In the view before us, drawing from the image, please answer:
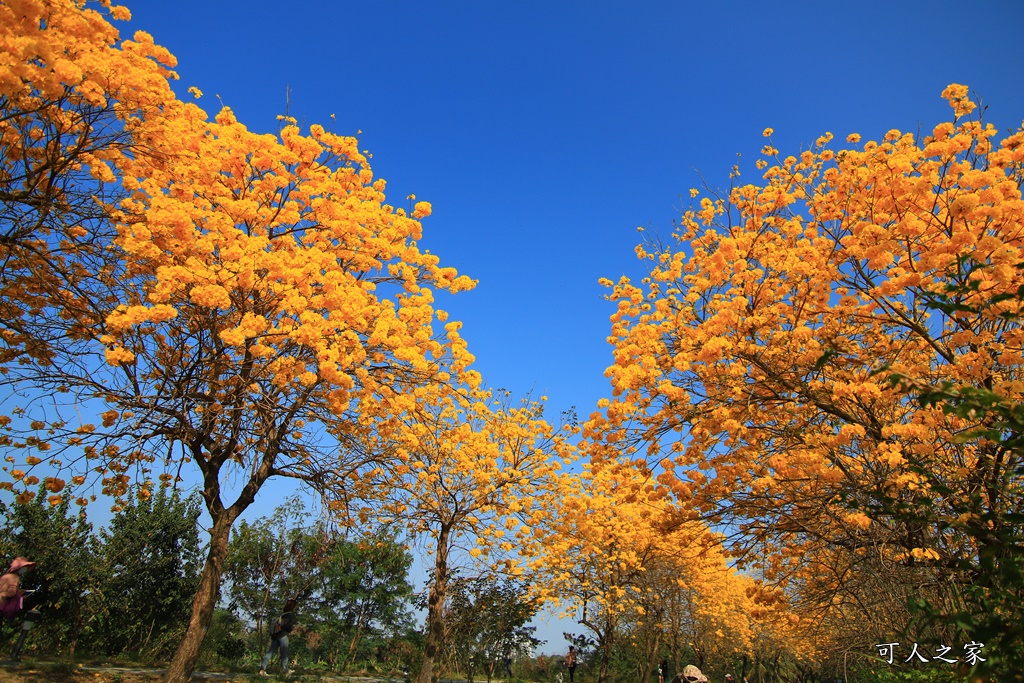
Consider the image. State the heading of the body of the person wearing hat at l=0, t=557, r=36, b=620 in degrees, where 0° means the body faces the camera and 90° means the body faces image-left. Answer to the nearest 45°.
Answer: approximately 270°

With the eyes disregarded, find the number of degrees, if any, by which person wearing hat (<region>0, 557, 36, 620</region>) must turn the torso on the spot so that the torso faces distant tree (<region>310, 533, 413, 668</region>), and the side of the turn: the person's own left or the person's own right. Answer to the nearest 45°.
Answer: approximately 45° to the person's own left

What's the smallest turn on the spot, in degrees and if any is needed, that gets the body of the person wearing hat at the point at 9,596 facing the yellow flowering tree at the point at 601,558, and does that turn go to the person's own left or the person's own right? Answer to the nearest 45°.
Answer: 0° — they already face it

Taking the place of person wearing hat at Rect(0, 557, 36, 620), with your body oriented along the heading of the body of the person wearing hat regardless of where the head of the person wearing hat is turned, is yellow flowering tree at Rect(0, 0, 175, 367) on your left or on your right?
on your right

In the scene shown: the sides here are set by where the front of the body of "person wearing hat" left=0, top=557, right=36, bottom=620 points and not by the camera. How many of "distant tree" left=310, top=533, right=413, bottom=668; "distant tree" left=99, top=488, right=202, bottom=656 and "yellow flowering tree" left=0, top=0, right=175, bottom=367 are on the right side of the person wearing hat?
1

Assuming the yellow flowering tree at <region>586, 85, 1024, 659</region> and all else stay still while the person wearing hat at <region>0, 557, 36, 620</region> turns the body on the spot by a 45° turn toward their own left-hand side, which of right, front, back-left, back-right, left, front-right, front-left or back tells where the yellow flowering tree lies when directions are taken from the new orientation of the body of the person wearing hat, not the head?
right
